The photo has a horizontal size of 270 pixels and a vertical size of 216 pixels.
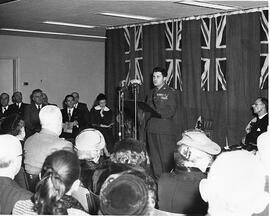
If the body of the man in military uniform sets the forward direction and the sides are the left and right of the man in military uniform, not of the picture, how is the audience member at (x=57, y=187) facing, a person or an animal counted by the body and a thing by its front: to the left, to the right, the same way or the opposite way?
the opposite way

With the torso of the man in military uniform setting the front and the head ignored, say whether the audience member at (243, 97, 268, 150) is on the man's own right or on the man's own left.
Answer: on the man's own left

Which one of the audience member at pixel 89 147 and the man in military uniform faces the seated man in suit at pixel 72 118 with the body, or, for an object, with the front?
the audience member

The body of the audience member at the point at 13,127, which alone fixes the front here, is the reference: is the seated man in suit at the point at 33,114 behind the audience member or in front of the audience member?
in front

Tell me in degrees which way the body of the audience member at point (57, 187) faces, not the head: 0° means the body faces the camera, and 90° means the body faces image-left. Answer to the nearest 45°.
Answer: approximately 225°

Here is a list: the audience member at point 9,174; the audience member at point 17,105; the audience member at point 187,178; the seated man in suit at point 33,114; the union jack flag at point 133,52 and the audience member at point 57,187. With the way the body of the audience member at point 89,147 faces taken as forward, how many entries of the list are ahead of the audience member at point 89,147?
3

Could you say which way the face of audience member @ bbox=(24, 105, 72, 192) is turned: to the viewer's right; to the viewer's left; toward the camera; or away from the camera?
away from the camera

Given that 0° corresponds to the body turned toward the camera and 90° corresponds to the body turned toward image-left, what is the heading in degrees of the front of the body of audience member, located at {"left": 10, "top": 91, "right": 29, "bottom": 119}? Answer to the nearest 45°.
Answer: approximately 0°

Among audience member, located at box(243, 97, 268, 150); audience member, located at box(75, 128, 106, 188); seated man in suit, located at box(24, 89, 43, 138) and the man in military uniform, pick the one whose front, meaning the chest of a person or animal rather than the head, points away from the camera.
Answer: audience member, located at box(75, 128, 106, 188)

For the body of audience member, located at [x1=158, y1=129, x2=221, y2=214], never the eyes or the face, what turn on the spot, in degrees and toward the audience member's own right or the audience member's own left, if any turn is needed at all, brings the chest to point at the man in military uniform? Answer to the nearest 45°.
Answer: approximately 45° to the audience member's own left

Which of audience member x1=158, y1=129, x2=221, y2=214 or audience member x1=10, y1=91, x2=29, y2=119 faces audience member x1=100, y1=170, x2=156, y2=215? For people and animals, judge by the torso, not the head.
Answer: audience member x1=10, y1=91, x2=29, y2=119

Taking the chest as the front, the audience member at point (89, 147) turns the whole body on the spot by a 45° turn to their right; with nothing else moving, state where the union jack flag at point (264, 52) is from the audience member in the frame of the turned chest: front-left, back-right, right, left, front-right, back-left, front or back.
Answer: front

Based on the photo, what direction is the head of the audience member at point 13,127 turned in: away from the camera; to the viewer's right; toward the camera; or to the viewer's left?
away from the camera

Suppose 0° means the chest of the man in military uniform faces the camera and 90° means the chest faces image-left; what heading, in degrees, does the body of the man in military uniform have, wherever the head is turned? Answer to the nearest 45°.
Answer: approximately 45°

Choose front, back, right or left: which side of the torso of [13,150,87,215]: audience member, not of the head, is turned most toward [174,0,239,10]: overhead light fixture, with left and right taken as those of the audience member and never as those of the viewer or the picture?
front

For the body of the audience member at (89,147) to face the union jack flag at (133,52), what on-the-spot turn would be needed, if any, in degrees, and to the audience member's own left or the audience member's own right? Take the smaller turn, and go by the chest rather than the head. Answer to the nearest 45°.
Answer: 0° — they already face it

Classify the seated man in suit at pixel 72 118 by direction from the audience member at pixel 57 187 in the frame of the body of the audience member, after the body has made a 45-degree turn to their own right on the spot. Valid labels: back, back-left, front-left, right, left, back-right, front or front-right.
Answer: left

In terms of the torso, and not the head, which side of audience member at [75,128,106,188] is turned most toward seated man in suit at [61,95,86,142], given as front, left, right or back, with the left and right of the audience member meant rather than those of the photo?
front

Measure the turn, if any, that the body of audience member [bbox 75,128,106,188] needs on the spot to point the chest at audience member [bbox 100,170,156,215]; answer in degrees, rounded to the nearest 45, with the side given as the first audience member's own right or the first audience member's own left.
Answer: approximately 180°

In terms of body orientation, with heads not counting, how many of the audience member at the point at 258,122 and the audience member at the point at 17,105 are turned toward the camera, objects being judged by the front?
1
